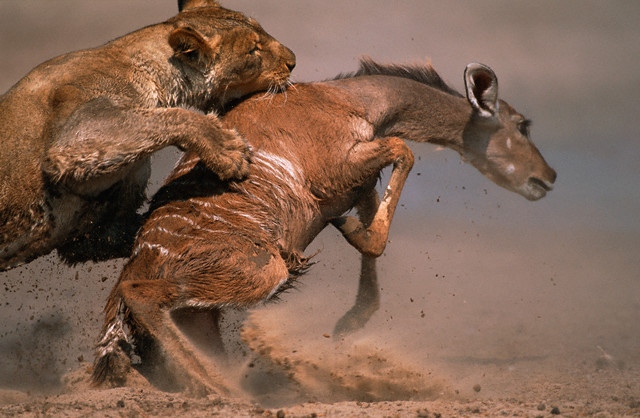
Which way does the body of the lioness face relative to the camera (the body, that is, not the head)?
to the viewer's right
